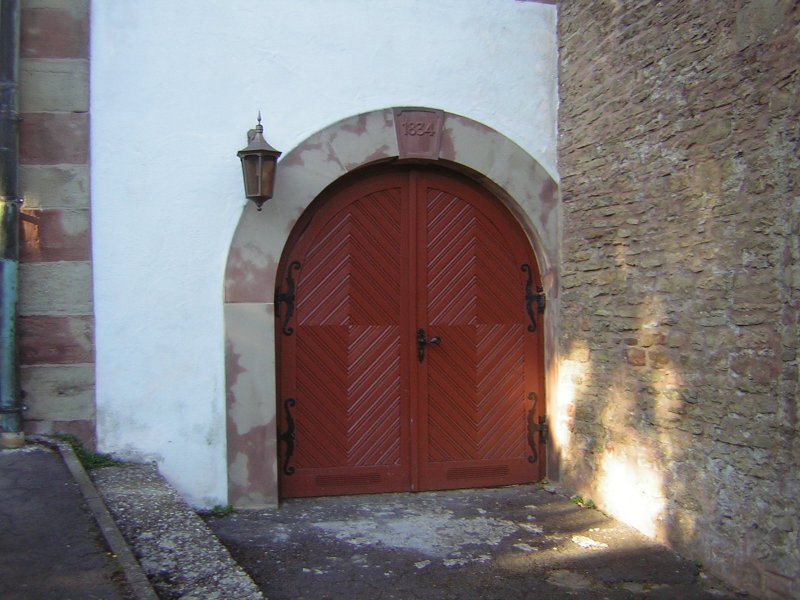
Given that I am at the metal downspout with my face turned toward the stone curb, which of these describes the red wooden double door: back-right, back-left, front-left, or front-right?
front-left

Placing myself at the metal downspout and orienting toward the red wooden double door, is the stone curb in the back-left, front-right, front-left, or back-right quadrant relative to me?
front-right

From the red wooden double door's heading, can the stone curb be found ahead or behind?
ahead

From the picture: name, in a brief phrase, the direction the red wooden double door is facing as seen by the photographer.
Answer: facing the viewer

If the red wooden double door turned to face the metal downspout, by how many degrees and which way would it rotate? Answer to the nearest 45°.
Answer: approximately 90° to its right

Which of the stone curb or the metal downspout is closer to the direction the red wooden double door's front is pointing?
the stone curb
